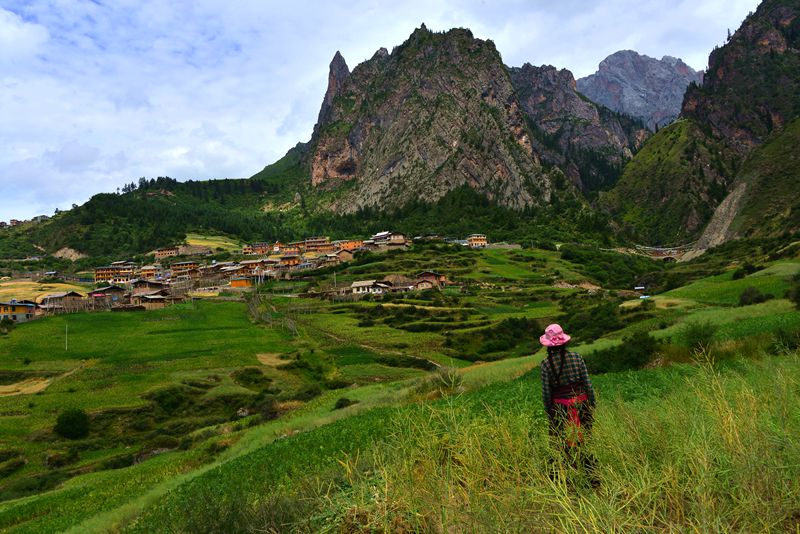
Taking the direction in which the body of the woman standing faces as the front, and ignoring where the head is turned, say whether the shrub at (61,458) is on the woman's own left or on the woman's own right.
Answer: on the woman's own left

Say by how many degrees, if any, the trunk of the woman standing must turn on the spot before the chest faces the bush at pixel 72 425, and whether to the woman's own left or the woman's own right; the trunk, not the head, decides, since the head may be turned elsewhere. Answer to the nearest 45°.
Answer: approximately 45° to the woman's own left

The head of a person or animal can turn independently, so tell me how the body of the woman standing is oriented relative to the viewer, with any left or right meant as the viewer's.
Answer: facing away from the viewer

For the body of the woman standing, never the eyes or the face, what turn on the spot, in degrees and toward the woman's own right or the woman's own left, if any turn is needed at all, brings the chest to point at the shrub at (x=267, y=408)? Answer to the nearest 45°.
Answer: approximately 45° to the woman's own left

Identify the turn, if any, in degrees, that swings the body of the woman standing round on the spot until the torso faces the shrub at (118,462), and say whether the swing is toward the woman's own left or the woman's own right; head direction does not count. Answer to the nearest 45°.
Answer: approximately 45° to the woman's own left

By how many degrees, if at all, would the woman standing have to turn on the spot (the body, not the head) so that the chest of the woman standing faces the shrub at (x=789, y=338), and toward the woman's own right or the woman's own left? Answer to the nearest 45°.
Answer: approximately 45° to the woman's own right

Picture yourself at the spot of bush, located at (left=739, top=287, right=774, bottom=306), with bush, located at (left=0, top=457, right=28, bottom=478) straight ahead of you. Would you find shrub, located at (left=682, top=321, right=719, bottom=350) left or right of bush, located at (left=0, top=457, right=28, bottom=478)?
left
